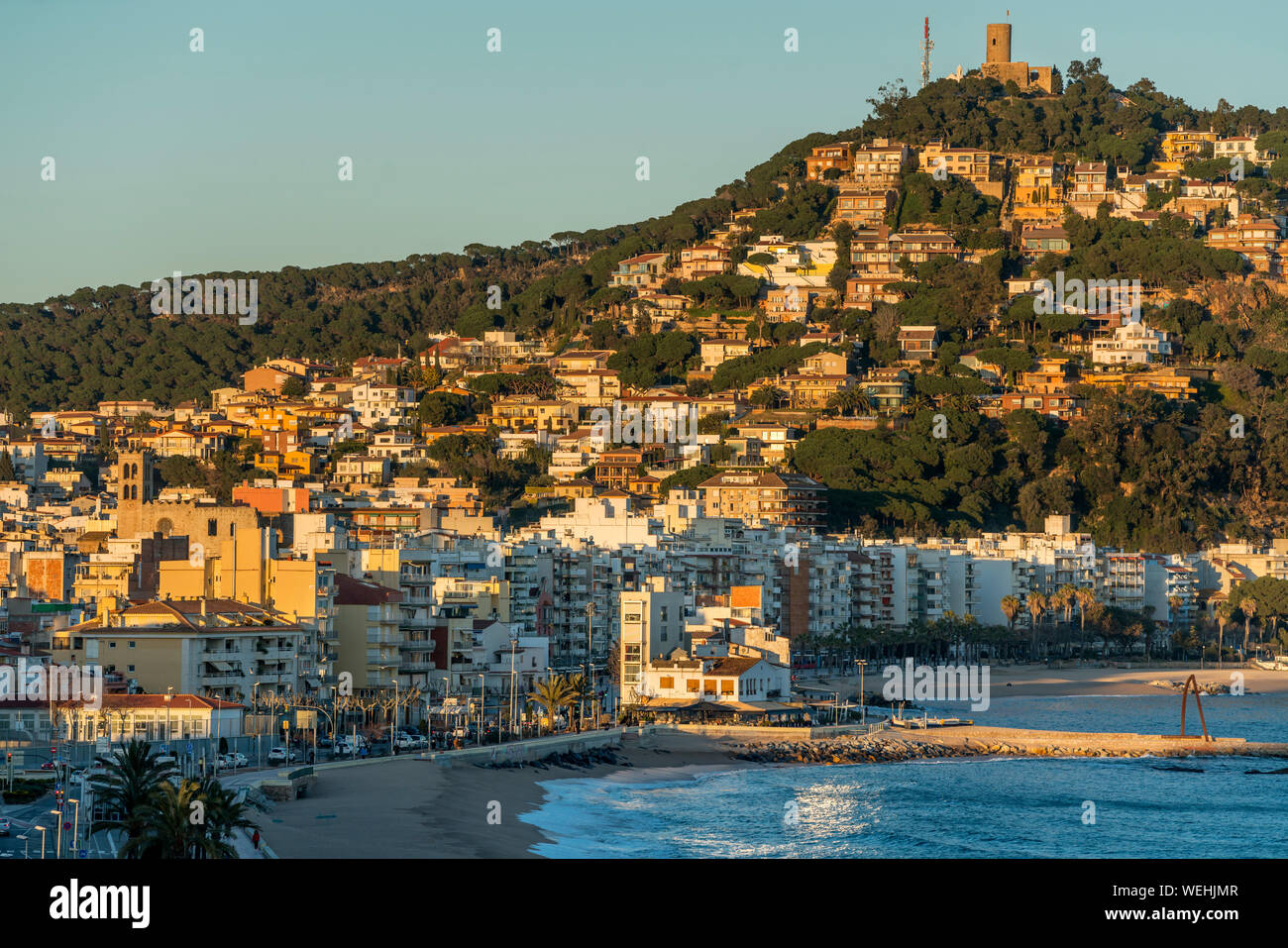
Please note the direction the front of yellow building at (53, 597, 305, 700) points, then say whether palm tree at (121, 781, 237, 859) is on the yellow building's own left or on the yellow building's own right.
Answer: on the yellow building's own right

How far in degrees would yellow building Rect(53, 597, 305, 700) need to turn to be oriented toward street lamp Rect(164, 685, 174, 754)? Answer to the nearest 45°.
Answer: approximately 45° to its right

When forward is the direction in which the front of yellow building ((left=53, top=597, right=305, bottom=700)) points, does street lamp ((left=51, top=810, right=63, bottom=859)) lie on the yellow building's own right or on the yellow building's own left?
on the yellow building's own right

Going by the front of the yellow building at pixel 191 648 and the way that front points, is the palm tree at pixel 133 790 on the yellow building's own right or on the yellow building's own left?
on the yellow building's own right

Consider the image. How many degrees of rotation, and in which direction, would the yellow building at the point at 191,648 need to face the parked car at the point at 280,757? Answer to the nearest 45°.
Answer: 0° — it already faces it

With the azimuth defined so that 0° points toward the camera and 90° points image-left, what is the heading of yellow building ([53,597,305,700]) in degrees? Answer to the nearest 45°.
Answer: approximately 315°
